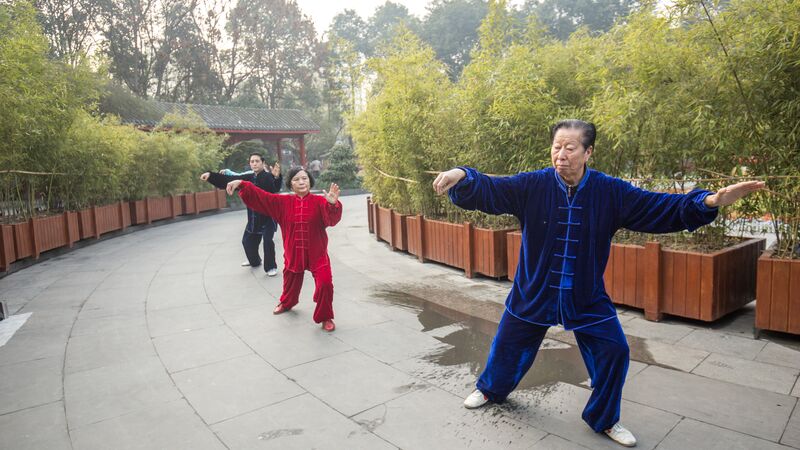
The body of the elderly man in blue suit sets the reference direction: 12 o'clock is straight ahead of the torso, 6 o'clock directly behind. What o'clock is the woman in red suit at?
The woman in red suit is roughly at 4 o'clock from the elderly man in blue suit.

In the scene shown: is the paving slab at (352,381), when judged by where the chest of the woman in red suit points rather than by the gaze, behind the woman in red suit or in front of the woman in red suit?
in front

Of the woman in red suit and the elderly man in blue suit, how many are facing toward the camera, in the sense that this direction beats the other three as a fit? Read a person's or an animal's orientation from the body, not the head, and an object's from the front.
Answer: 2

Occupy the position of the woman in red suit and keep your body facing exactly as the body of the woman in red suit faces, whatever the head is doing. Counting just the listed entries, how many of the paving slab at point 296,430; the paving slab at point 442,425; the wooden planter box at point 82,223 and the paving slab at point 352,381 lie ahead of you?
3

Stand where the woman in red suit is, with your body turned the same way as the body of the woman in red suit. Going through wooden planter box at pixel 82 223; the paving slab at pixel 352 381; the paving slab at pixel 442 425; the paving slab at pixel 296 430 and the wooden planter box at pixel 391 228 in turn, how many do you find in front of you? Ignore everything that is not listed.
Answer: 3

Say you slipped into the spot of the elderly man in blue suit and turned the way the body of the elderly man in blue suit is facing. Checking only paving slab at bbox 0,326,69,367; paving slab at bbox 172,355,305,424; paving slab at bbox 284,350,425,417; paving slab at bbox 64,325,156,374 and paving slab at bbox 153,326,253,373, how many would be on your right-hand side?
5

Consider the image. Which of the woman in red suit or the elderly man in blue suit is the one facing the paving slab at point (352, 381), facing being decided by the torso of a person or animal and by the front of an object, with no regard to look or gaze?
the woman in red suit

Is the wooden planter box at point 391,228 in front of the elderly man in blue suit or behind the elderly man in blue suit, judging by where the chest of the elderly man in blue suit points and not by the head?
behind

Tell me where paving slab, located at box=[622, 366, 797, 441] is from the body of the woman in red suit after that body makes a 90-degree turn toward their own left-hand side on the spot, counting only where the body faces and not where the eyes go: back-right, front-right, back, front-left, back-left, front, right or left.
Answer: front-right

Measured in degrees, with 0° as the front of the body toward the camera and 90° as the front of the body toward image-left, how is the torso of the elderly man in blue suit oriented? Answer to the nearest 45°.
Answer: approximately 0°

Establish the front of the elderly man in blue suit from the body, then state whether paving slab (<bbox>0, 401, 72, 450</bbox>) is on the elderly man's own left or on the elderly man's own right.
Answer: on the elderly man's own right

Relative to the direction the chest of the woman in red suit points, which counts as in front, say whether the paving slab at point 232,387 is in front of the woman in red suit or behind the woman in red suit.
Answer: in front

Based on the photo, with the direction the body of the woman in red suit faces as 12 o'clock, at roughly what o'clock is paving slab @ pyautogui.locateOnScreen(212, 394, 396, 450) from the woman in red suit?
The paving slab is roughly at 12 o'clock from the woman in red suit.

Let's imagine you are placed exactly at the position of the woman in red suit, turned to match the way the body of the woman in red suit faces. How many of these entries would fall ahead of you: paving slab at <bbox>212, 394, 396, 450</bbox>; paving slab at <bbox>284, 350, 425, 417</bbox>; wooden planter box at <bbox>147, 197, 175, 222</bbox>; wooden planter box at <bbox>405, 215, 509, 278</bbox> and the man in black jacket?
2

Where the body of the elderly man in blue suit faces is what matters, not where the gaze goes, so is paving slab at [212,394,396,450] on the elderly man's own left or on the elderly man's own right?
on the elderly man's own right

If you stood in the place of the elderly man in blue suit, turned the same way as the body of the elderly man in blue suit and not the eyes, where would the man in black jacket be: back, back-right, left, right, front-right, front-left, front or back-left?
back-right

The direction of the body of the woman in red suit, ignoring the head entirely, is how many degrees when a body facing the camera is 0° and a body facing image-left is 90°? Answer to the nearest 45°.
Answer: approximately 0°

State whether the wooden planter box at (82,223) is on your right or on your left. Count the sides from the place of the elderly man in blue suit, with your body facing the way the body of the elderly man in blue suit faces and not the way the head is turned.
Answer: on your right

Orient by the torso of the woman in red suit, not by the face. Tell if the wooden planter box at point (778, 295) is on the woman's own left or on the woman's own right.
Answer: on the woman's own left
